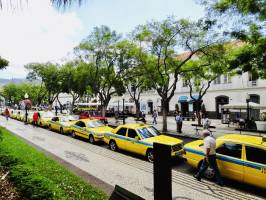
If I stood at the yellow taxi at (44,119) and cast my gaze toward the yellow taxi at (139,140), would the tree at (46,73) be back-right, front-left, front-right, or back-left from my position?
back-left

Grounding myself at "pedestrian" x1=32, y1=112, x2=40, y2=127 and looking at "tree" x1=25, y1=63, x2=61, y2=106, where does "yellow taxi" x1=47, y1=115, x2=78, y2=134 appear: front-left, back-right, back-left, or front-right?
back-right

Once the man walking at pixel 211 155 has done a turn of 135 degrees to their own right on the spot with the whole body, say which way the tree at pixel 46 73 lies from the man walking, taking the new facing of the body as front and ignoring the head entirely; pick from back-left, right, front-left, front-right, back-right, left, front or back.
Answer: left

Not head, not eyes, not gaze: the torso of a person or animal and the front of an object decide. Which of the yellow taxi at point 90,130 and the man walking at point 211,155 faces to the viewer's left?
the man walking
